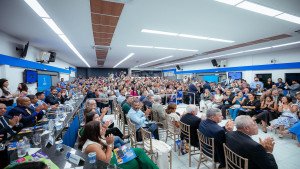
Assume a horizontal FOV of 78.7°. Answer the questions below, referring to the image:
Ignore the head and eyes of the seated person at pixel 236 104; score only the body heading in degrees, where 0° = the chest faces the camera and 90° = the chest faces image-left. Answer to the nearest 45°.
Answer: approximately 45°

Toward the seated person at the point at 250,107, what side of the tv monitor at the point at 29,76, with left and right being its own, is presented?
front

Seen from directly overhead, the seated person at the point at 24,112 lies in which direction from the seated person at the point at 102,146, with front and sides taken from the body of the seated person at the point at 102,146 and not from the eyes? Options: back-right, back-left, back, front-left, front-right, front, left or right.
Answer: back-left

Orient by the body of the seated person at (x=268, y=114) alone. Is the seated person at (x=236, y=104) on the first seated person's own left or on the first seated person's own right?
on the first seated person's own right

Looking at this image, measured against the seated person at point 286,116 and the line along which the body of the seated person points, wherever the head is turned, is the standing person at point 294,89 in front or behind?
behind

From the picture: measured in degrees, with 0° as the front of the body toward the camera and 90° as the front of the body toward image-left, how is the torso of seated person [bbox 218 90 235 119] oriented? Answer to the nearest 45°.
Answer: approximately 45°

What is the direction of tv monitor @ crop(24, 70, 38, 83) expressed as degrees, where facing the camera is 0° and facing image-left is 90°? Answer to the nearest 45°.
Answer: approximately 315°

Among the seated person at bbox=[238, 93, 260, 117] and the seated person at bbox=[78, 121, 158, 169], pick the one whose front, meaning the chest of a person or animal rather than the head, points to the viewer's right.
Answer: the seated person at bbox=[78, 121, 158, 169]

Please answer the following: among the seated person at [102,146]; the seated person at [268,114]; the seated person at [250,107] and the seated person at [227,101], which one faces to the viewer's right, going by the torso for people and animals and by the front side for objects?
the seated person at [102,146]

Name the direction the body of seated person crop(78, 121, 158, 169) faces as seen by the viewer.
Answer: to the viewer's right

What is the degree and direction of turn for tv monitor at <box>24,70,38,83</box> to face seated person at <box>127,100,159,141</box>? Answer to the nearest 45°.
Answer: approximately 45° to its right

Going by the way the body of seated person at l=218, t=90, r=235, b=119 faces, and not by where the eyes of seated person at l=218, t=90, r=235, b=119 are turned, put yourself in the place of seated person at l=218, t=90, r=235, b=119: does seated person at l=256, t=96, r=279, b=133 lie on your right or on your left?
on your left
